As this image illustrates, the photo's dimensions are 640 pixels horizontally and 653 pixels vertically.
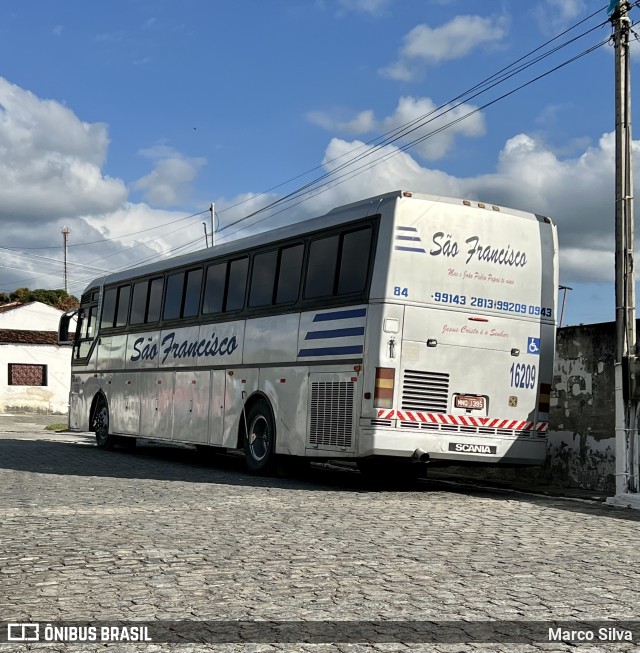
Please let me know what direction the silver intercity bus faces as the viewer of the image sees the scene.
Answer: facing away from the viewer and to the left of the viewer

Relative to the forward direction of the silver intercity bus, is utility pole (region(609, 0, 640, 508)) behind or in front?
behind
